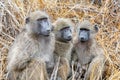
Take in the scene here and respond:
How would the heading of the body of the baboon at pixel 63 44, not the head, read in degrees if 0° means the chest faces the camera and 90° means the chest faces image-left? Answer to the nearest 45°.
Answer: approximately 315°

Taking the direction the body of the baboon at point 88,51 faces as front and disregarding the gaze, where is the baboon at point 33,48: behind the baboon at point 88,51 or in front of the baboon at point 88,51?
in front

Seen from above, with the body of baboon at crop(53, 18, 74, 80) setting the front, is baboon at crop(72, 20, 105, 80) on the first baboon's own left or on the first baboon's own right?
on the first baboon's own left

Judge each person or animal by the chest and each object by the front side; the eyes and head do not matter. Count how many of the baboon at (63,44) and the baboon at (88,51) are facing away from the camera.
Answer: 0

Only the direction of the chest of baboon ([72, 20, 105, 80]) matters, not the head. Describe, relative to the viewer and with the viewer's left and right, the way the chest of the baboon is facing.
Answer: facing the viewer and to the left of the viewer

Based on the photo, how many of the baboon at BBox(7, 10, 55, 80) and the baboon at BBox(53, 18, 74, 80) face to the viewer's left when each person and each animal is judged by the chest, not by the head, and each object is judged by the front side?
0
